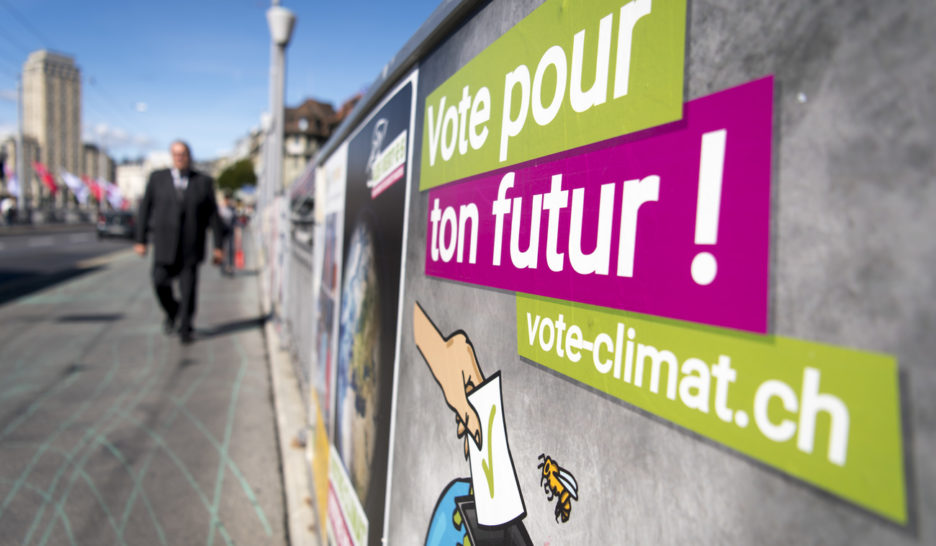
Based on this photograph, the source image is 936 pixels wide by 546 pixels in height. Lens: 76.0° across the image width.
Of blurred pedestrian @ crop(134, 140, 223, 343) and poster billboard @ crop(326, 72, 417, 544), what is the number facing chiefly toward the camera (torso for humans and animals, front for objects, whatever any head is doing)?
1

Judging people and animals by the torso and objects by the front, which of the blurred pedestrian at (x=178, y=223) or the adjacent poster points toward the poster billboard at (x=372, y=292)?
the blurred pedestrian

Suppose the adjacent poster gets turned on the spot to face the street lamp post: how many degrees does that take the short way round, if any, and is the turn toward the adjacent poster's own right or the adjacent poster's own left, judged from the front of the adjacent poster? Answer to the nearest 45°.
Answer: approximately 90° to the adjacent poster's own right

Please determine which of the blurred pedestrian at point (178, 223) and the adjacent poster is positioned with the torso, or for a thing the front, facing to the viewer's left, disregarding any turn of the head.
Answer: the adjacent poster

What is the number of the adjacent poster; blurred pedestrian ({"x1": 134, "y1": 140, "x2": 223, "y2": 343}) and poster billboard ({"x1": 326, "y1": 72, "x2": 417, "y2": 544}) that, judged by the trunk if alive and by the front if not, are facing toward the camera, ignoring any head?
1

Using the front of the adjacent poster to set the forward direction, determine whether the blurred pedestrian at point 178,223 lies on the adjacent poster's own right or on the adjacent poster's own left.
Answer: on the adjacent poster's own right

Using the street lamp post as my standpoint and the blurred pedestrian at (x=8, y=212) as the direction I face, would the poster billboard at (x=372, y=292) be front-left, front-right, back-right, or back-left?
back-left

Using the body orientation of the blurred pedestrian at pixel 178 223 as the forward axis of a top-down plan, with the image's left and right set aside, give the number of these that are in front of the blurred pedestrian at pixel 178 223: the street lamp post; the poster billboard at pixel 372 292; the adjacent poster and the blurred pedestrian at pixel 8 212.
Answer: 2

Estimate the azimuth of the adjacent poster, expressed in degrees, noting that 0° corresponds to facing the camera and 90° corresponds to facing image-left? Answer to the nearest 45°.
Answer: approximately 90°

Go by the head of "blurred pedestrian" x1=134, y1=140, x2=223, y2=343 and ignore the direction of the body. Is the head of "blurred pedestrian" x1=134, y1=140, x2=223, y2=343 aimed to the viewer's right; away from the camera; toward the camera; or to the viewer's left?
toward the camera

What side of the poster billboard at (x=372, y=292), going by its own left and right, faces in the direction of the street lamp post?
right

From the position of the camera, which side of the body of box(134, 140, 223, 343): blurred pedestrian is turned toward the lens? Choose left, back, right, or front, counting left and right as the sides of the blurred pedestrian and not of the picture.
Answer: front

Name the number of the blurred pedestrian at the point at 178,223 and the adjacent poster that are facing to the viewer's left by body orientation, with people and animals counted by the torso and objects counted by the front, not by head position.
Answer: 1

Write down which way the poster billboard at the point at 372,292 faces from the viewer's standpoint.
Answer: facing to the left of the viewer

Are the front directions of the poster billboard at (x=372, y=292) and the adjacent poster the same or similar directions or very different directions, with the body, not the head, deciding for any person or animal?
same or similar directions

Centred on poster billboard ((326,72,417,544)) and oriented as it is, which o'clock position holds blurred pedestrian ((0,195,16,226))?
The blurred pedestrian is roughly at 2 o'clock from the poster billboard.

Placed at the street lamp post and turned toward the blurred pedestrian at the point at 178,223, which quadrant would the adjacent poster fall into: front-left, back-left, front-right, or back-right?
front-left
